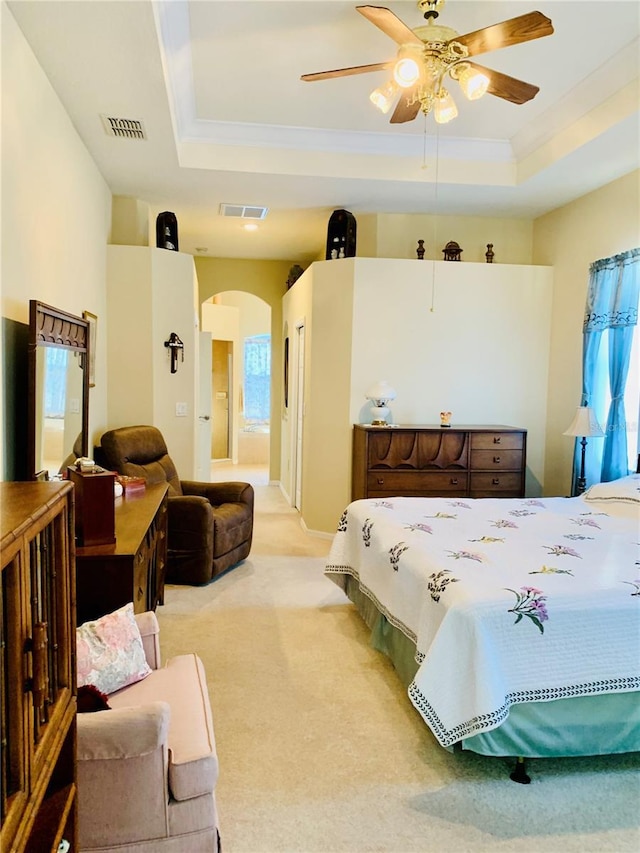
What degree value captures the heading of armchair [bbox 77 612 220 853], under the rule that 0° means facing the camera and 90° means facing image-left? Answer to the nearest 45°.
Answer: approximately 270°

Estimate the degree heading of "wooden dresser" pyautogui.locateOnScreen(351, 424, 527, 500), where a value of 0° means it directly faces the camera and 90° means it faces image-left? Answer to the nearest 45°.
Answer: approximately 0°

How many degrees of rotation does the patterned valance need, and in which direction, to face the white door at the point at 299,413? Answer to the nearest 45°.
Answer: approximately 45° to its right

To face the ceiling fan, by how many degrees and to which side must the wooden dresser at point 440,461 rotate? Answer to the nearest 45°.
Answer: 0° — it already faces it

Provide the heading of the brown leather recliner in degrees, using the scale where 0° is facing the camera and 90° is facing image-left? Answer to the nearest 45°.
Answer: approximately 315°

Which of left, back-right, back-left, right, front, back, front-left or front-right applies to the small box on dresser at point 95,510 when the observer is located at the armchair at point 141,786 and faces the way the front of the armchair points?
left

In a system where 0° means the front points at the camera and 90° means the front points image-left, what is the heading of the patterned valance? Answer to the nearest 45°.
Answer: approximately 45°

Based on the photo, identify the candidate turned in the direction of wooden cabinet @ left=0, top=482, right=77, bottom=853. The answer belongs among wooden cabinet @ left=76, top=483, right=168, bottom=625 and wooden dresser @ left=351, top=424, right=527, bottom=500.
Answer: the wooden dresser

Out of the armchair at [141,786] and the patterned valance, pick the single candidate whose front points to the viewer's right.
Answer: the armchair

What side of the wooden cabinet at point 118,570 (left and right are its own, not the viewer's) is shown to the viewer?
right

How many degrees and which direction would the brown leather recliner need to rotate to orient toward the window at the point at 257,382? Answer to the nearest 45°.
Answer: approximately 135° to its left

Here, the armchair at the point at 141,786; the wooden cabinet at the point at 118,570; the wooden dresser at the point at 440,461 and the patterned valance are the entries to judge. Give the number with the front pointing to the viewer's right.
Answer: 2

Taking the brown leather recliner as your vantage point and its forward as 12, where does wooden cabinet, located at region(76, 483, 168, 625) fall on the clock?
The wooden cabinet is roughly at 2 o'clock from the brown leather recliner.

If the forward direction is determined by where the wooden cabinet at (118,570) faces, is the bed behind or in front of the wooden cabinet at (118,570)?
in front
